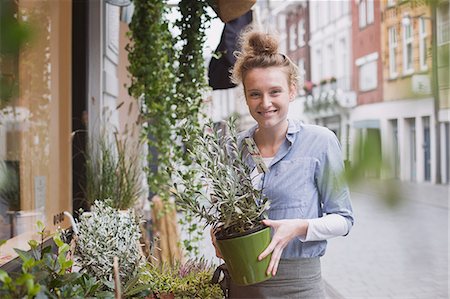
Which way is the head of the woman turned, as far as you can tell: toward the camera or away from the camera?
toward the camera

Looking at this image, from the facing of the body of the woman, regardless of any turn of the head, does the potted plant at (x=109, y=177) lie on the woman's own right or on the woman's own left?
on the woman's own right

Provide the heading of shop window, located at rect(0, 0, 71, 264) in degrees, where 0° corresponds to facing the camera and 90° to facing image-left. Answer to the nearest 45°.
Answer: approximately 315°

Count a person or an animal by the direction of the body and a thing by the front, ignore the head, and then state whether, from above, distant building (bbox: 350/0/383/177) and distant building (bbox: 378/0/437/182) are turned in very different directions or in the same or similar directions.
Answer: same or similar directions

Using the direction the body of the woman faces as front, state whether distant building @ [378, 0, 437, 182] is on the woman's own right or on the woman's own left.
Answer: on the woman's own left

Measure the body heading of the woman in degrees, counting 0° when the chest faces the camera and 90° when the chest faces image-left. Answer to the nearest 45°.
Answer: approximately 45°

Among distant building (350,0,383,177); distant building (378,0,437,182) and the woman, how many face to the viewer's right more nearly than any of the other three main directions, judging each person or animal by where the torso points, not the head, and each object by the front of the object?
0

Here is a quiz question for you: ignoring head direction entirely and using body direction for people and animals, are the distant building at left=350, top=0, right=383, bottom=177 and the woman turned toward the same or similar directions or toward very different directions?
same or similar directions

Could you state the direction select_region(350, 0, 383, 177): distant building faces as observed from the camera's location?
facing the viewer and to the left of the viewer
